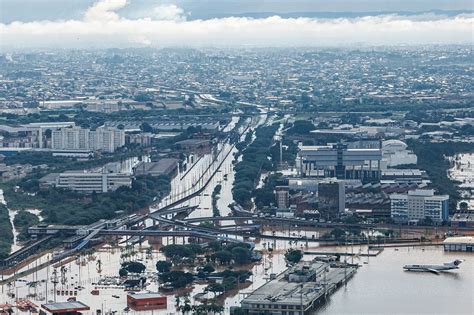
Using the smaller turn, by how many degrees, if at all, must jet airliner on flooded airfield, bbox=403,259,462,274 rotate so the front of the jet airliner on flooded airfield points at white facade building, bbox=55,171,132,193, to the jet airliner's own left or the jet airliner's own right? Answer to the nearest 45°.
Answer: approximately 45° to the jet airliner's own right

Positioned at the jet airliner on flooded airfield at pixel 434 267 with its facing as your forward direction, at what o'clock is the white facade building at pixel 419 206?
The white facade building is roughly at 3 o'clock from the jet airliner on flooded airfield.

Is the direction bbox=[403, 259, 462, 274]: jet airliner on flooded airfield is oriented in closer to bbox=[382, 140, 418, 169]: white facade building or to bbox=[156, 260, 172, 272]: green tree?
the green tree

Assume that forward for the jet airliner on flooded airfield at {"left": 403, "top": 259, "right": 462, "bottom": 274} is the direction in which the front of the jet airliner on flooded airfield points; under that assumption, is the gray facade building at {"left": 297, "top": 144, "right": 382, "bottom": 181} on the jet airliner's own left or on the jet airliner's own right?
on the jet airliner's own right

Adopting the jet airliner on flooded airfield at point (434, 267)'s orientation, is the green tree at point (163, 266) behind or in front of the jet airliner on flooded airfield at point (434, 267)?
in front

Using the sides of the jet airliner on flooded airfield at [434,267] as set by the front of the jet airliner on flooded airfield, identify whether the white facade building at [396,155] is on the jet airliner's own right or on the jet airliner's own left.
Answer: on the jet airliner's own right

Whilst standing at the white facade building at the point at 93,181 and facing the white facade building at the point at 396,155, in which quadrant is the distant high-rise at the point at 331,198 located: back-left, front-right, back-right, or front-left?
front-right

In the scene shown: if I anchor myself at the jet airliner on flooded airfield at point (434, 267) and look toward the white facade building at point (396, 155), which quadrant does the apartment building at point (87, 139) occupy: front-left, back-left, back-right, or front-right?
front-left

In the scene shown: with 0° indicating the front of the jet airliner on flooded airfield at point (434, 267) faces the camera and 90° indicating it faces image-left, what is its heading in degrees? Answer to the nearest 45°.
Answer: approximately 90°
